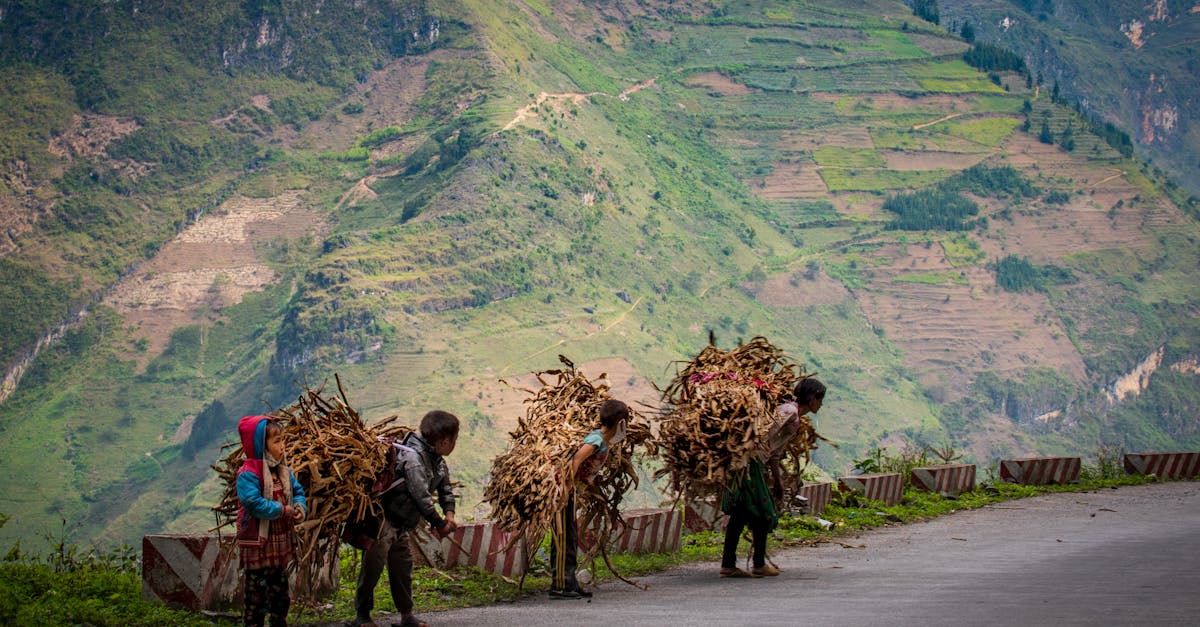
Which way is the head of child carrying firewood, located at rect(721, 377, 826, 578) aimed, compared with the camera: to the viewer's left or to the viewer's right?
to the viewer's right

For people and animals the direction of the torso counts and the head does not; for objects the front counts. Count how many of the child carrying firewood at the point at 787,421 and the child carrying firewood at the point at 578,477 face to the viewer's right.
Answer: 2

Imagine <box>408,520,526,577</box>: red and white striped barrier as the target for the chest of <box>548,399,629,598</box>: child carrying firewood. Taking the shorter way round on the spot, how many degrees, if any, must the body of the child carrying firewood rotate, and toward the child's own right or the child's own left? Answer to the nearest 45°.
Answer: approximately 135° to the child's own left

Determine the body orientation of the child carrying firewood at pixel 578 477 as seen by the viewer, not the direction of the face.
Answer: to the viewer's right

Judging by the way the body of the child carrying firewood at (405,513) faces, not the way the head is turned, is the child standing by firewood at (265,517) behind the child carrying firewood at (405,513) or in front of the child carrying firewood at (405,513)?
behind

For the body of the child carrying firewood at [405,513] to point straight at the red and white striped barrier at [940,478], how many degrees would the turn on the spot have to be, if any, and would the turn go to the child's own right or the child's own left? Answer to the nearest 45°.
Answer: approximately 45° to the child's own left

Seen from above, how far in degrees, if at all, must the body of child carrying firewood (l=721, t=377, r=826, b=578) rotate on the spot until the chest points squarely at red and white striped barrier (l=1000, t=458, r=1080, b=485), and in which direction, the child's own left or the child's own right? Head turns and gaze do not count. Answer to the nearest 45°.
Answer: approximately 90° to the child's own left

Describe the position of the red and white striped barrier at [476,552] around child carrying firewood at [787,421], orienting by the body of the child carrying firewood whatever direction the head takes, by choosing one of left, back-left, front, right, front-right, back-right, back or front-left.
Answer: back

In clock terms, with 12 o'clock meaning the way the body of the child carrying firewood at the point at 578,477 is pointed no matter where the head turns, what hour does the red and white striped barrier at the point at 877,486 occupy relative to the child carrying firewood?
The red and white striped barrier is roughly at 10 o'clock from the child carrying firewood.

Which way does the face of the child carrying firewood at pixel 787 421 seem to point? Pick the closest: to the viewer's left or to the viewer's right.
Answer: to the viewer's right

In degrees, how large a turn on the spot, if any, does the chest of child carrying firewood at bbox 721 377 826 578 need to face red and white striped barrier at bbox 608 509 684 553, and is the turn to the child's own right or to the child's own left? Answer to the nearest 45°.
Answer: approximately 135° to the child's own left

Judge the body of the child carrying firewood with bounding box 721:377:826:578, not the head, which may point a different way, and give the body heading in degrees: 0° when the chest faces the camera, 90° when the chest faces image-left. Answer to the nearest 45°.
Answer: approximately 270°

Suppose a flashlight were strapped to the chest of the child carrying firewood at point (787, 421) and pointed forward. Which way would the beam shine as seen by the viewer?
to the viewer's right

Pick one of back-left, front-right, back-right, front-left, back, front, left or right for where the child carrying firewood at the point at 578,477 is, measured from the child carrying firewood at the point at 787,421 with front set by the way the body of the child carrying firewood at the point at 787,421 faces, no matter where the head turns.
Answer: back-right
